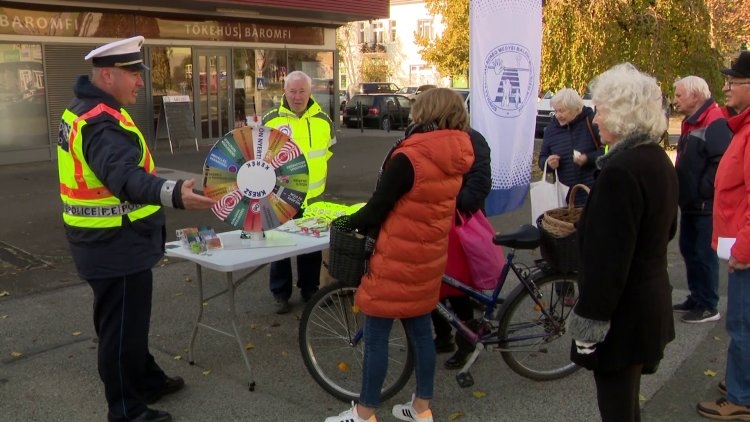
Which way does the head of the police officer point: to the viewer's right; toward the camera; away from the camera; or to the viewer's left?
to the viewer's right

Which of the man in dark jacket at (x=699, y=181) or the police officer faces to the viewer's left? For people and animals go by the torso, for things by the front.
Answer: the man in dark jacket

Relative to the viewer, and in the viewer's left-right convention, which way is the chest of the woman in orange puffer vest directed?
facing away from the viewer and to the left of the viewer

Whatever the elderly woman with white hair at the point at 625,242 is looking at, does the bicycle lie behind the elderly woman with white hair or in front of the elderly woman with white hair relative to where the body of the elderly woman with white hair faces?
in front

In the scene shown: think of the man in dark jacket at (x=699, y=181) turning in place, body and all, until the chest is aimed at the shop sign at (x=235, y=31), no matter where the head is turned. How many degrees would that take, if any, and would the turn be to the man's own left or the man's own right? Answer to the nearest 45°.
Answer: approximately 45° to the man's own right

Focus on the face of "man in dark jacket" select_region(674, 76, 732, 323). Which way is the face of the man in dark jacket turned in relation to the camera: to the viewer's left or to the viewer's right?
to the viewer's left

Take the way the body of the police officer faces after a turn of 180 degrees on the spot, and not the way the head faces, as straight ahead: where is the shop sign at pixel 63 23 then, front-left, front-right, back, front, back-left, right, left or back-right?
right

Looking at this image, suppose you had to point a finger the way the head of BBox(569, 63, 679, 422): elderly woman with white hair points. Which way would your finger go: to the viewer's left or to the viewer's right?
to the viewer's left

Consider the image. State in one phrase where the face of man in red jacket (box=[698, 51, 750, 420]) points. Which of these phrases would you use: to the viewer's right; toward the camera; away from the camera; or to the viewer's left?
to the viewer's left

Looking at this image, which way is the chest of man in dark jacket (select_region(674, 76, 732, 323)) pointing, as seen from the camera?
to the viewer's left

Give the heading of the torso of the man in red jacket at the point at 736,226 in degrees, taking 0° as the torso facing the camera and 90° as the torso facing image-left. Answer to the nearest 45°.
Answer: approximately 90°

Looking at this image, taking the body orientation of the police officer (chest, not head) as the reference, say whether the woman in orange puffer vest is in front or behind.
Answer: in front

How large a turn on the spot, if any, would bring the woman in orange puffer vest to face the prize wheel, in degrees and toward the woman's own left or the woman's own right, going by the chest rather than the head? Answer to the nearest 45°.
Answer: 0° — they already face it

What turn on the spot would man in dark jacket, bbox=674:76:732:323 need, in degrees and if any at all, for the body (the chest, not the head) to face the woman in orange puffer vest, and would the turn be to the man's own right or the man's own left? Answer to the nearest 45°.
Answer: approximately 45° to the man's own left
